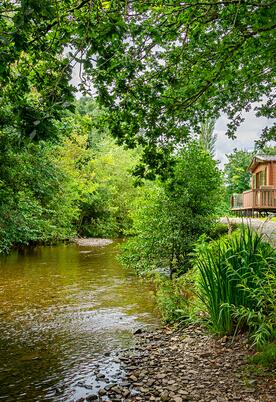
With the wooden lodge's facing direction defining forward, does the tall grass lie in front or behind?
in front

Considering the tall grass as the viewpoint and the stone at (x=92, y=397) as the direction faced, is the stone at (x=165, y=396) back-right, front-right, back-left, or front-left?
front-left

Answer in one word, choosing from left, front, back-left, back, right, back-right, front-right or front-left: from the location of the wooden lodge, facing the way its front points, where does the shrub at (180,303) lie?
front-left

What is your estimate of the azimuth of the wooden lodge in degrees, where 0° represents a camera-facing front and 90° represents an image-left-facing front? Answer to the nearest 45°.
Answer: approximately 45°

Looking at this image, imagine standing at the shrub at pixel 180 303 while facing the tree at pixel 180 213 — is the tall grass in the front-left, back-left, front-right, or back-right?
back-right

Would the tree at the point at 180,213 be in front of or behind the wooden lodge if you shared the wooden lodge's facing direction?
in front

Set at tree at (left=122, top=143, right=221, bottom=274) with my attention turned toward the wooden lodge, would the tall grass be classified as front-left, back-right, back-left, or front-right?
back-right

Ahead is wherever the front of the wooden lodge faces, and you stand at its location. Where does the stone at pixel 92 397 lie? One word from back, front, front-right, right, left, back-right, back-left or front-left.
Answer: front-left
